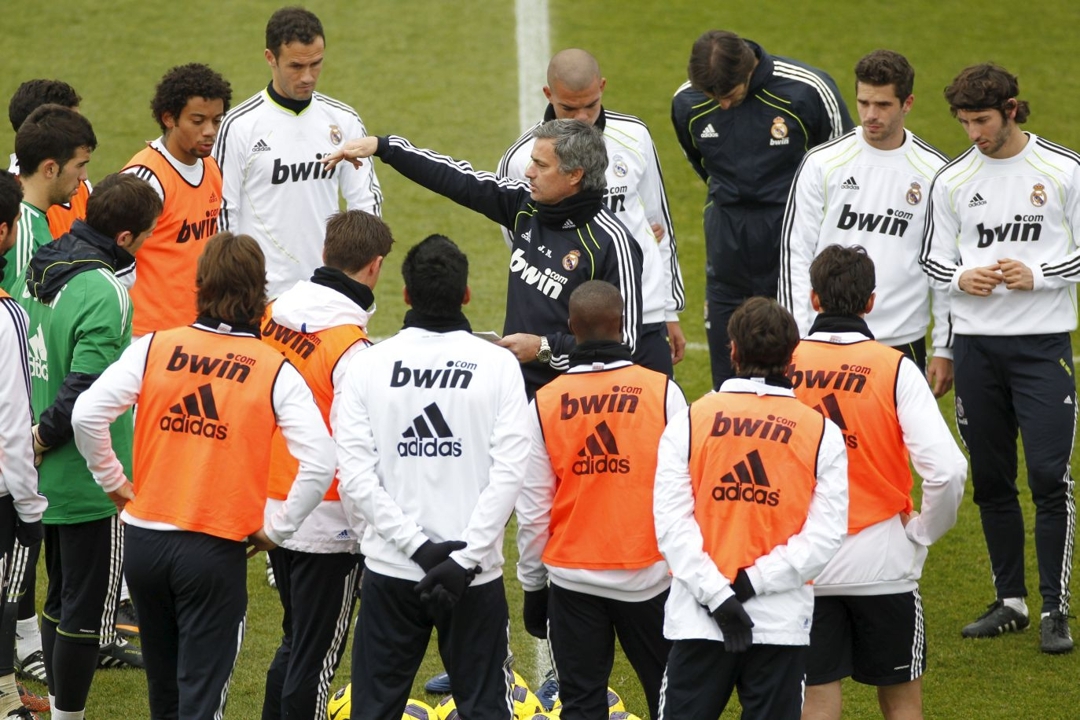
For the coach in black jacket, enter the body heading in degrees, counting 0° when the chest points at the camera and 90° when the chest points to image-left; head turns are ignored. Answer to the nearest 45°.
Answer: approximately 45°
